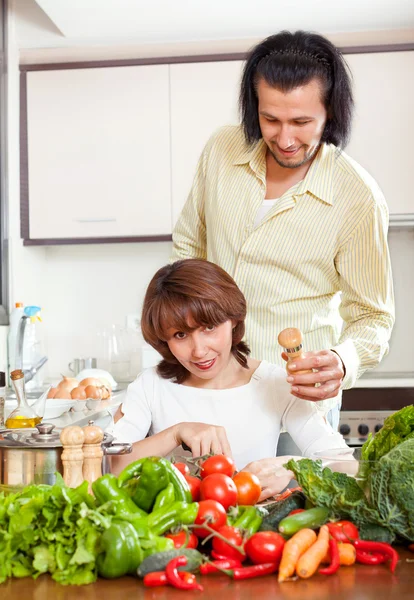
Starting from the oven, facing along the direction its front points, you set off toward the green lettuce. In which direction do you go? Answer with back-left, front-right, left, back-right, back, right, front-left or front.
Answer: front

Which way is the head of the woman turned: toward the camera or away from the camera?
toward the camera

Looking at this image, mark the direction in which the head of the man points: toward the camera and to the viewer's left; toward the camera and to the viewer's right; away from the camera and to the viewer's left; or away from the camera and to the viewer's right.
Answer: toward the camera and to the viewer's left

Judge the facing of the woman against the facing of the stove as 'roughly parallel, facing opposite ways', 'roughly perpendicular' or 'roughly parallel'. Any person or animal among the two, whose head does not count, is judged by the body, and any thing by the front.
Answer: roughly parallel

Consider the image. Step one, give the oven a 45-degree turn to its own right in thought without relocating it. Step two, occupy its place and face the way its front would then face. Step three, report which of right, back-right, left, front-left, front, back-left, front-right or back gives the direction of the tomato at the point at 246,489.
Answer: front-left

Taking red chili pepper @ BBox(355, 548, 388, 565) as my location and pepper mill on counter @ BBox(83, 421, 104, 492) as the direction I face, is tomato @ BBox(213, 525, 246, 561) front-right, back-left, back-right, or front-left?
front-left

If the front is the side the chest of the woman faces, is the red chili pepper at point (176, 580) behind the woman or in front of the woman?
in front

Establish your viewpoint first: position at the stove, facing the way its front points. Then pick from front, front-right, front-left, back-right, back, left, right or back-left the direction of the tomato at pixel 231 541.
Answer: front

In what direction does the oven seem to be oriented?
toward the camera

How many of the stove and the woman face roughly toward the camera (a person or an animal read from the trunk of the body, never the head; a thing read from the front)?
2

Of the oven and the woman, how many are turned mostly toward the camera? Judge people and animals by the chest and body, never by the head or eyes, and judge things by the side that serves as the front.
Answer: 2

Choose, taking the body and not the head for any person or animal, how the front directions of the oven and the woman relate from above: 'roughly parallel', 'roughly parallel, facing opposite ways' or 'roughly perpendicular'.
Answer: roughly parallel

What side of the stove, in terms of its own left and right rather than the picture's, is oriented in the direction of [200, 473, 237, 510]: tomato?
front

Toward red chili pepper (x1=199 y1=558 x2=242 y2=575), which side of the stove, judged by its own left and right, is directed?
front

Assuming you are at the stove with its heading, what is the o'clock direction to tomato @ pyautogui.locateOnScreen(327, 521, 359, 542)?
The tomato is roughly at 12 o'clock from the stove.

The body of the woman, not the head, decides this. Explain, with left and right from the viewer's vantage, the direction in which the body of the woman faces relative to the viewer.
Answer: facing the viewer

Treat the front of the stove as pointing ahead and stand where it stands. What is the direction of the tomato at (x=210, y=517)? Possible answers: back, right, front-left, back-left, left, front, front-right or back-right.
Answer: front
